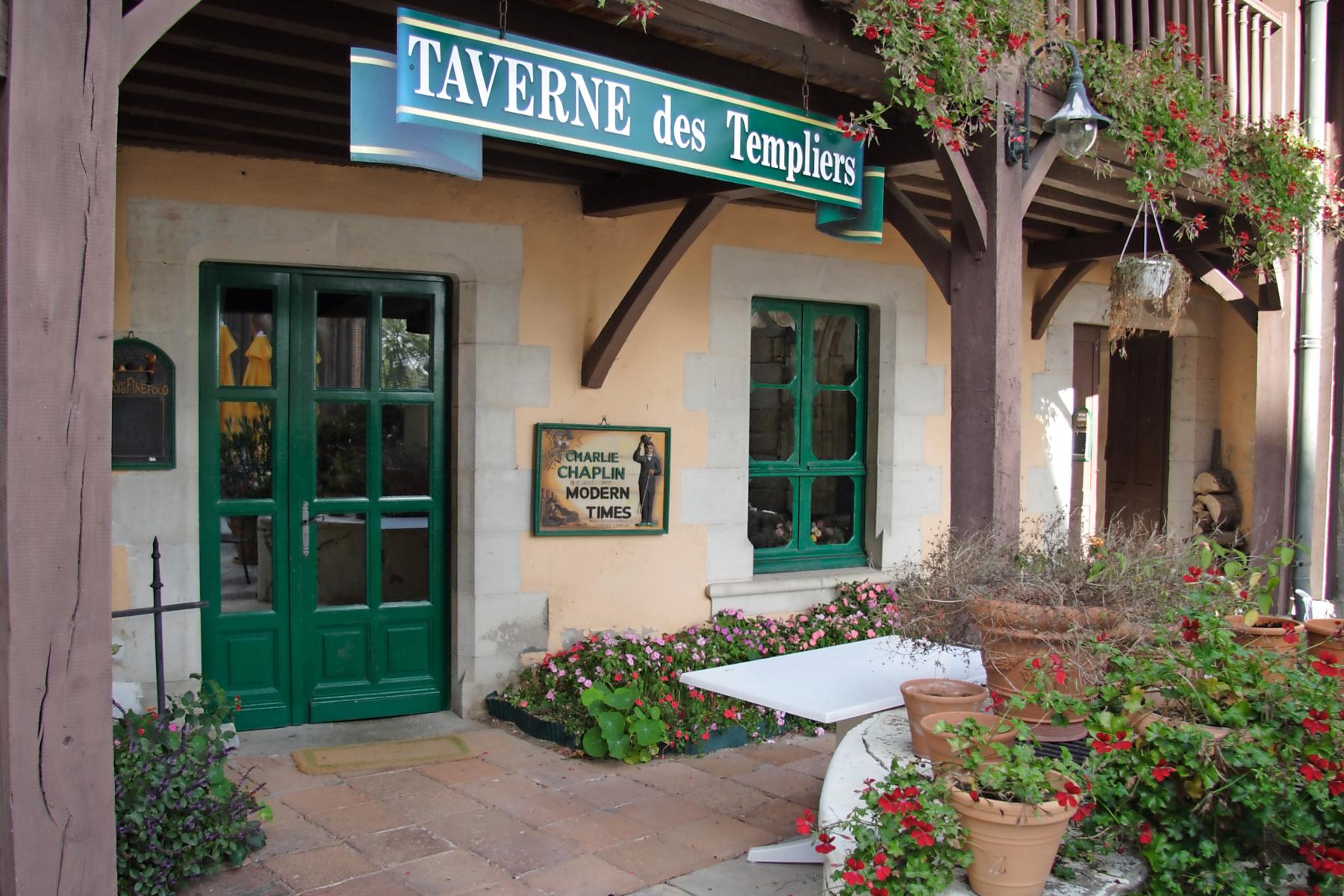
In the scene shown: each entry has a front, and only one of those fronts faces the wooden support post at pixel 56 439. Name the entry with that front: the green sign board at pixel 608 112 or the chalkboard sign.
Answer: the chalkboard sign

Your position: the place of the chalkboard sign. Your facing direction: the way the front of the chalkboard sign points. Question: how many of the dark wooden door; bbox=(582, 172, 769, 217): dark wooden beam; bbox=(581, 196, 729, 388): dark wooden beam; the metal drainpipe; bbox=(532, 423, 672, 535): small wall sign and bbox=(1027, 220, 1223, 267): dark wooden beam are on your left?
6

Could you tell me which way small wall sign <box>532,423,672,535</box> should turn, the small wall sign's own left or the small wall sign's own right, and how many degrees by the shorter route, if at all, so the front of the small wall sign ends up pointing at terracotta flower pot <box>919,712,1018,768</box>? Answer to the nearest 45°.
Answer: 0° — it already faces it

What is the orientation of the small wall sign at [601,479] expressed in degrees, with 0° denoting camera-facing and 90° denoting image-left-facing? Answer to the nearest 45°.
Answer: approximately 0°

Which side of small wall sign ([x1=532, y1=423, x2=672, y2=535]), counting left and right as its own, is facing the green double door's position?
right

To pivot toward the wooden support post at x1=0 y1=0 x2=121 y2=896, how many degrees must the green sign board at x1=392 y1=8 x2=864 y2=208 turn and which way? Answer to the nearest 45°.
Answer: approximately 90° to its right

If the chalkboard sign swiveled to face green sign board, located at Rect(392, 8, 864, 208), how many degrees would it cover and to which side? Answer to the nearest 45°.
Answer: approximately 45° to its left

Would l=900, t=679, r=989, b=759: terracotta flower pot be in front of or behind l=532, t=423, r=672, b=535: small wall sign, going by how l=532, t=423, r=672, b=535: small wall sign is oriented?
in front

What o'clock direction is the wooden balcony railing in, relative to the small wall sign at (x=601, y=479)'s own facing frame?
The wooden balcony railing is roughly at 9 o'clock from the small wall sign.

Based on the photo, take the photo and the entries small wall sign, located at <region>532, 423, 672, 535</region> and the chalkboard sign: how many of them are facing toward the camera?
2

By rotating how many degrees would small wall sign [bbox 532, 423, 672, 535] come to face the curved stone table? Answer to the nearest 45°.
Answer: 0° — it already faces it

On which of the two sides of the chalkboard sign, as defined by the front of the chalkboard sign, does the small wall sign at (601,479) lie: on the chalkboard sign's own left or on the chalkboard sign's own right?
on the chalkboard sign's own left

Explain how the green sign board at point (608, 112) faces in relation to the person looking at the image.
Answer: facing the viewer and to the right of the viewer

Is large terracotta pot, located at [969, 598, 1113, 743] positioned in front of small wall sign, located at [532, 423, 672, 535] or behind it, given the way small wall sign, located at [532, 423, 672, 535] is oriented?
in front

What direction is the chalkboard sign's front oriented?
toward the camera
